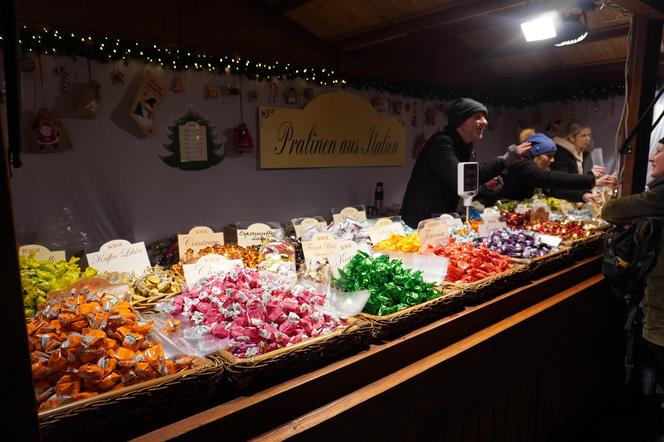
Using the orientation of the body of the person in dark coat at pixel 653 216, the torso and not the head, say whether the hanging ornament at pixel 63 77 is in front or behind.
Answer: in front

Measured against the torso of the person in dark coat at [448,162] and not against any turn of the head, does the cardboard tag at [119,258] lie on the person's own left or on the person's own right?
on the person's own right

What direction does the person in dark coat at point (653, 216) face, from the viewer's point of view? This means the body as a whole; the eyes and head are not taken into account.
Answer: to the viewer's left

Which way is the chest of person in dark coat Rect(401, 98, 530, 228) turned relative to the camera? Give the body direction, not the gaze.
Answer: to the viewer's right

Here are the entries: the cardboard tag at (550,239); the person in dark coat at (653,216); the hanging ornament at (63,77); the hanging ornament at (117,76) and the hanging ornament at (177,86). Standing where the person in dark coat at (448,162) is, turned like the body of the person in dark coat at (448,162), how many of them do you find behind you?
3

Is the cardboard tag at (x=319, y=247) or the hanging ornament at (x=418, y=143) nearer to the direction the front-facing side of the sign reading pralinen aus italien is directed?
the cardboard tag

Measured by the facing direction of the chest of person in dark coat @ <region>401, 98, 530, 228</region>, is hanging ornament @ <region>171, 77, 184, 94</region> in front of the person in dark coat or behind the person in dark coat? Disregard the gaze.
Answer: behind

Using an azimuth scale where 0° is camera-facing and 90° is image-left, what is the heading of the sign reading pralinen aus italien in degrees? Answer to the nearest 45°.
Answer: approximately 315°

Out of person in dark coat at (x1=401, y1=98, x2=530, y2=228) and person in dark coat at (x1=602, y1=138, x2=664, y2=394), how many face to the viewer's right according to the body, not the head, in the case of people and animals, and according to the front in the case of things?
1

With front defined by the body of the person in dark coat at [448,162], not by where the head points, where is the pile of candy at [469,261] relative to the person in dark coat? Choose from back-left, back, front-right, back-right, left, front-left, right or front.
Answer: right

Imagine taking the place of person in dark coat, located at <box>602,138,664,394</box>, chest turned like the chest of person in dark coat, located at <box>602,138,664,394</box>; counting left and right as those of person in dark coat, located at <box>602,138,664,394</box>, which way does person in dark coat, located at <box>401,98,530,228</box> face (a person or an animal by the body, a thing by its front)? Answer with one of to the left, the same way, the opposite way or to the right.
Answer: the opposite way

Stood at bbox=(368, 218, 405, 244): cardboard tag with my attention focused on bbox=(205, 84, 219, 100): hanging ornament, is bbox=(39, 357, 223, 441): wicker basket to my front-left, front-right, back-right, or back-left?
back-left

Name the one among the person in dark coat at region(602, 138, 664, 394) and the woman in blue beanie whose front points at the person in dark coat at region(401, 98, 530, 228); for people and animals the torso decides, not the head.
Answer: the person in dark coat at region(602, 138, 664, 394)

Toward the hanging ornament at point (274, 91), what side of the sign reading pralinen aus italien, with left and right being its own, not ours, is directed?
right
